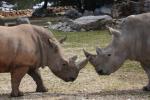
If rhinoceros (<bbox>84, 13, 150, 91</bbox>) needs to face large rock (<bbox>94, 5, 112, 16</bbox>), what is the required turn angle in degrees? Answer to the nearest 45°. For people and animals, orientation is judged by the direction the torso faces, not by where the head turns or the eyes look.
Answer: approximately 90° to its right

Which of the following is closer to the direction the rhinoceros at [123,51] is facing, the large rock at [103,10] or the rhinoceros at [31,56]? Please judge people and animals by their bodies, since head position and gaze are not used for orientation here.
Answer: the rhinoceros

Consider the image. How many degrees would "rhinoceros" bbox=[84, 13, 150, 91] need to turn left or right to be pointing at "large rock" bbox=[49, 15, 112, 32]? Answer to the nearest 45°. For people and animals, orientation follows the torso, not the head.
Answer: approximately 90° to its right

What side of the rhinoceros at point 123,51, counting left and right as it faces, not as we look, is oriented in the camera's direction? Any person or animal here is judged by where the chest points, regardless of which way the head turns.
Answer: left

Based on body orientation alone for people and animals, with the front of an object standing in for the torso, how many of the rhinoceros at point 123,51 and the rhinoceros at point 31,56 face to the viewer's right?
1

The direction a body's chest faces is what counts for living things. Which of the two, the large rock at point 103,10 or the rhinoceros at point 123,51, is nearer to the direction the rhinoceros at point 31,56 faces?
the rhinoceros

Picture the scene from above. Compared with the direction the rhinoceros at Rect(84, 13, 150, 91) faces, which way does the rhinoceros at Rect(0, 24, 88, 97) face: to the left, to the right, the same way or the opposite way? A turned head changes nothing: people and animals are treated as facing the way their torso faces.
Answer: the opposite way

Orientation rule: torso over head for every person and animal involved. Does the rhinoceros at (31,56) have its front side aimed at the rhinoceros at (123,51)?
yes

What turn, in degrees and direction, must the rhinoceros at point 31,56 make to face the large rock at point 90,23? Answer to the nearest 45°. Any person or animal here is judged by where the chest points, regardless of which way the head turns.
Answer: approximately 90° to its left

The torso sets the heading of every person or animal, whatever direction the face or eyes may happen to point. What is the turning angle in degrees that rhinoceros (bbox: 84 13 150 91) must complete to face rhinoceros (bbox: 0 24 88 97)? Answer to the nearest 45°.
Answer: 0° — it already faces it

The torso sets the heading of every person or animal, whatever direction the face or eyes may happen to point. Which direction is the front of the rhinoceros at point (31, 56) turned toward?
to the viewer's right
